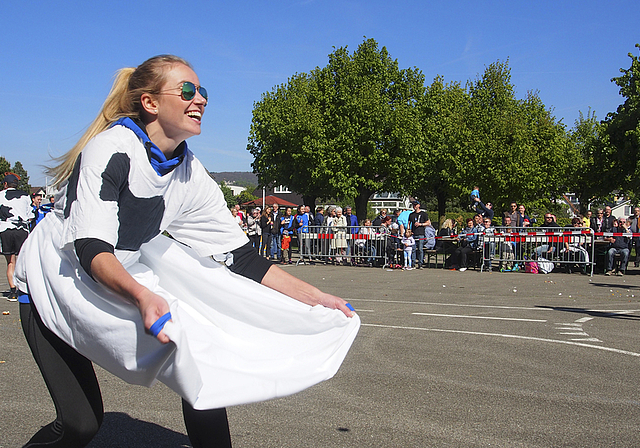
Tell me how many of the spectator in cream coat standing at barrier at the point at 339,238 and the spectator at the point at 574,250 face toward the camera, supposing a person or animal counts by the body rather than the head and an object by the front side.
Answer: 2

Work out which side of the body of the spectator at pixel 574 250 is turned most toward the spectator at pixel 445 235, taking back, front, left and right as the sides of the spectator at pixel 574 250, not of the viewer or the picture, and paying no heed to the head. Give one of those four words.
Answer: right

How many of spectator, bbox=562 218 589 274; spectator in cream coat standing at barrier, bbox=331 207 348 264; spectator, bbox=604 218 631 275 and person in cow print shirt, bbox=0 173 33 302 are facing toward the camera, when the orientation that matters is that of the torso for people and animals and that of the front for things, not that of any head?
3

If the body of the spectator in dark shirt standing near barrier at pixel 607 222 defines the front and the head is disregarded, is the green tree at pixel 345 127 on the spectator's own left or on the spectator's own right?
on the spectator's own right

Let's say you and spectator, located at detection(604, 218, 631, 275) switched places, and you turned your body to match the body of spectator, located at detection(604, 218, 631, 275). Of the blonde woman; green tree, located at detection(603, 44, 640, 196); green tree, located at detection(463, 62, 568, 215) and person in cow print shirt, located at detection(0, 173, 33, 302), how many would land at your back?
2

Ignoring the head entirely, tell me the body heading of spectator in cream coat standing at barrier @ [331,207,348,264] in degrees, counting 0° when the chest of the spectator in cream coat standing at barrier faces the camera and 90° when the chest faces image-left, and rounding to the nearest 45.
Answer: approximately 0°

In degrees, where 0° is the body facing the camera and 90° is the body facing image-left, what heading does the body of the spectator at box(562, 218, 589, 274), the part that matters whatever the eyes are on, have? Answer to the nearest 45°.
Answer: approximately 0°

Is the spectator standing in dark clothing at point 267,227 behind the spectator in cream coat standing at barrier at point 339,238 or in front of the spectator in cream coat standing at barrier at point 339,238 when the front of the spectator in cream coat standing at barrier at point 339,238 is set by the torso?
behind
